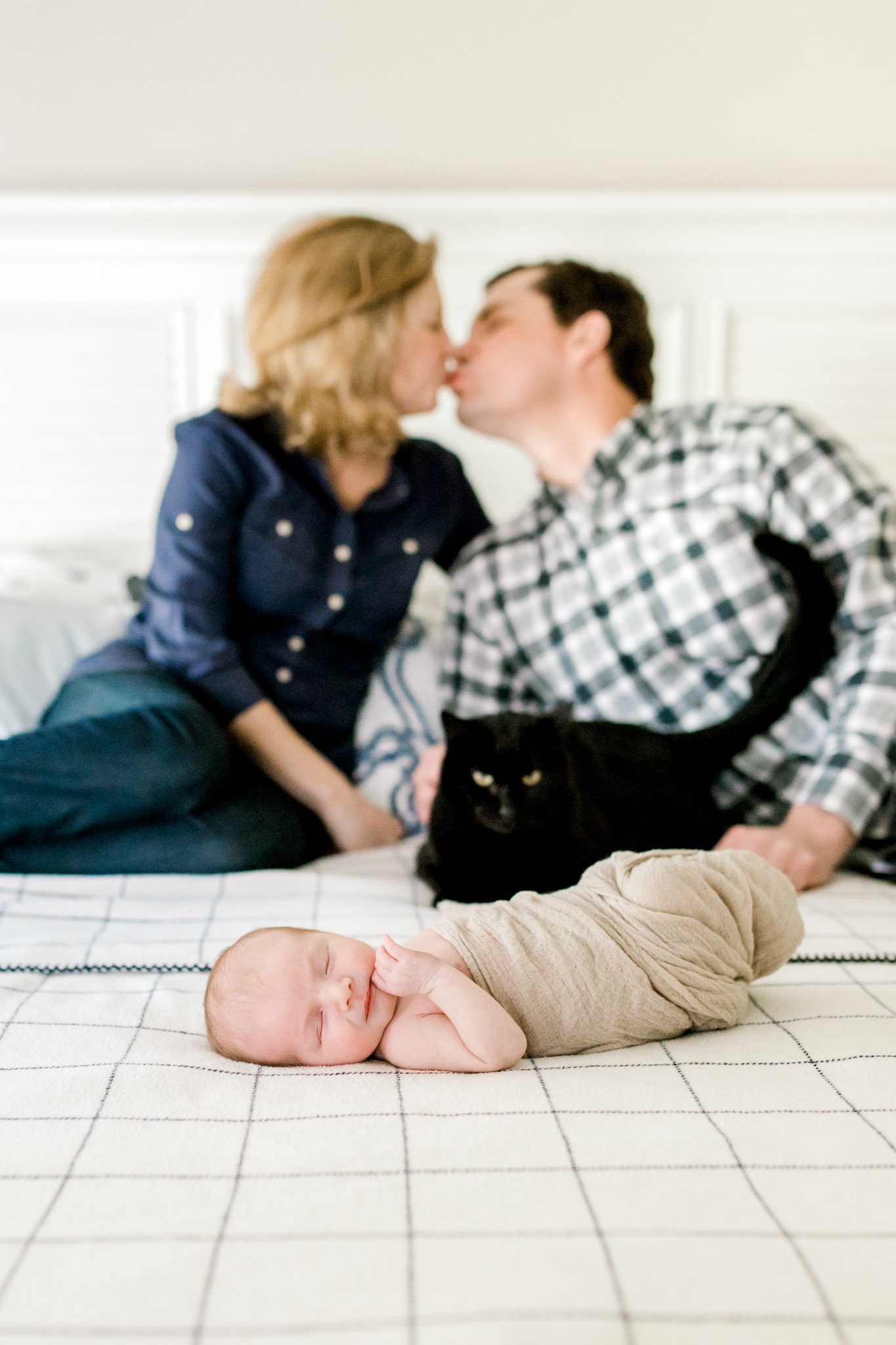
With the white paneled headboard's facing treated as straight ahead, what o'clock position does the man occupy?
The man is roughly at 11 o'clock from the white paneled headboard.

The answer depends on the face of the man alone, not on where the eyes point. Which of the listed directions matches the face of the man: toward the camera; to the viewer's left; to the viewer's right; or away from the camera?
to the viewer's left

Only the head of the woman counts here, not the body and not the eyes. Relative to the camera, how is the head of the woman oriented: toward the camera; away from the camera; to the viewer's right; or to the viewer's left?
to the viewer's right

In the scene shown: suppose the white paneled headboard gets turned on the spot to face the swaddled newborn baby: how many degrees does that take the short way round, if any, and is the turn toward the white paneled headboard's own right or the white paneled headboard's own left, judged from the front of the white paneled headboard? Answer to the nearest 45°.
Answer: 0° — it already faces them

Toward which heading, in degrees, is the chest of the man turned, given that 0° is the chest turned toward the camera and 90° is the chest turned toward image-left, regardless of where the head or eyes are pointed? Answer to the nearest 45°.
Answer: approximately 45°
